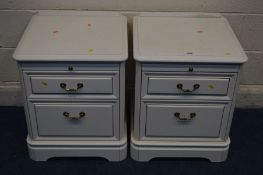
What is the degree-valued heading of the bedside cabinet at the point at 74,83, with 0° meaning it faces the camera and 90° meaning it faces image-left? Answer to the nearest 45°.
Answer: approximately 0°

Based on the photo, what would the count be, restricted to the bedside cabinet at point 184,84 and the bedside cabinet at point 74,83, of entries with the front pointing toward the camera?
2

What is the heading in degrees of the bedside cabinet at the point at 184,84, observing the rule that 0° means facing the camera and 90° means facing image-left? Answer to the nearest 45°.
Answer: approximately 0°

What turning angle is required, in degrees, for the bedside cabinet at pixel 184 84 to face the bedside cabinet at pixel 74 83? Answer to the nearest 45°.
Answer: approximately 90° to its right
